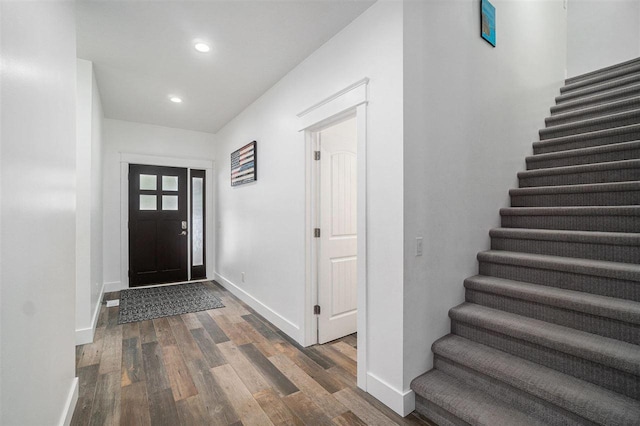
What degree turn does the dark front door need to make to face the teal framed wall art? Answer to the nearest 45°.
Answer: approximately 45° to its left

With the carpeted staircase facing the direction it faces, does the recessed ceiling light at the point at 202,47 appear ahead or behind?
ahead

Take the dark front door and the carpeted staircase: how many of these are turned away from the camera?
0

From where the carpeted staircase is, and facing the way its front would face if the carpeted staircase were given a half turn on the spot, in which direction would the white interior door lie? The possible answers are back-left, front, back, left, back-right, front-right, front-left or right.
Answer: back-left

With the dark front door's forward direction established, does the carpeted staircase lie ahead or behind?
ahead

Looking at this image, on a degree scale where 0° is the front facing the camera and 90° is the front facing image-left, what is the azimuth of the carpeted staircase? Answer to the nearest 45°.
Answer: approximately 45°

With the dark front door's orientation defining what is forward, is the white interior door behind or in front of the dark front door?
in front

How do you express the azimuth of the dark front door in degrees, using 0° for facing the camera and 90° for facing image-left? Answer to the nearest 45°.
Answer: approximately 0°
